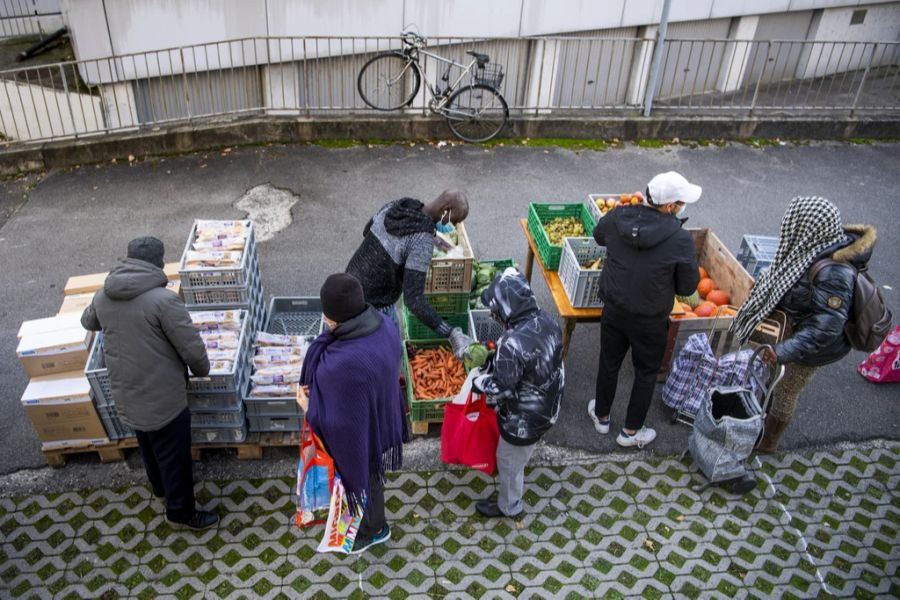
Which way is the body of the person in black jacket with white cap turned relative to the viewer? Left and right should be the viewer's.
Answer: facing away from the viewer and to the right of the viewer

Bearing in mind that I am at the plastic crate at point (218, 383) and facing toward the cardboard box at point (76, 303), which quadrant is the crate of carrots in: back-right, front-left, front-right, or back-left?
back-right

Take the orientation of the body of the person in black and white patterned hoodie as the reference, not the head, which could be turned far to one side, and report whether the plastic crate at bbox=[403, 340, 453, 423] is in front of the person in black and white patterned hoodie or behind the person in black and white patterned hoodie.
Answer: in front

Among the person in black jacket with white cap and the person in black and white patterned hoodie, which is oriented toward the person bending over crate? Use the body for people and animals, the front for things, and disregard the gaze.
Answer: the person in black and white patterned hoodie

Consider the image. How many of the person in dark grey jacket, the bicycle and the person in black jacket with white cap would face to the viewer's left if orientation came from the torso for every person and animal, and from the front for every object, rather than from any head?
1

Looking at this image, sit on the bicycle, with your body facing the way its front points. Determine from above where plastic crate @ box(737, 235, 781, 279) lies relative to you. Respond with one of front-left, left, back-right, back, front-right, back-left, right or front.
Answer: back-left

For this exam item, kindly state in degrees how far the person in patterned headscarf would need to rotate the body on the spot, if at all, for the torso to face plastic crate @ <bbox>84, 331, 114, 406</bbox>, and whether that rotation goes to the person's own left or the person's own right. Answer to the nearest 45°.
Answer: approximately 45° to the person's own left

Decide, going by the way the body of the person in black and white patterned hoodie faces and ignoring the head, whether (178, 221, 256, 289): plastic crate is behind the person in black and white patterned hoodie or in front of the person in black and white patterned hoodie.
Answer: in front

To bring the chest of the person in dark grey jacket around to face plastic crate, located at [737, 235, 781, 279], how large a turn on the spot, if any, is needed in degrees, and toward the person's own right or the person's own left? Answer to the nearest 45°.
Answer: approximately 45° to the person's own right

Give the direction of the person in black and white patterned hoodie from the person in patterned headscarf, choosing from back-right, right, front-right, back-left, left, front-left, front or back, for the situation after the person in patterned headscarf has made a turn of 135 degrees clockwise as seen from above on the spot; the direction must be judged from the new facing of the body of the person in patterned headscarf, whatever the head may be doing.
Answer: back

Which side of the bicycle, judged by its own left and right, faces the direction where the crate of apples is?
left

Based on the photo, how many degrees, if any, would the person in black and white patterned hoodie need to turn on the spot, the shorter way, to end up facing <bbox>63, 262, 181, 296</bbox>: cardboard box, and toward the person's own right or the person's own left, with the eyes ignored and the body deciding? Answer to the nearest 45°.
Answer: approximately 45° to the person's own left

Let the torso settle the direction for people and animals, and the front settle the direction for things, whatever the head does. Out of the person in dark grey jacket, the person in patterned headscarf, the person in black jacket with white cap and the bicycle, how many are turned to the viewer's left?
2

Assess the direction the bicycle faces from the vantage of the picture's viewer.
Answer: facing to the left of the viewer

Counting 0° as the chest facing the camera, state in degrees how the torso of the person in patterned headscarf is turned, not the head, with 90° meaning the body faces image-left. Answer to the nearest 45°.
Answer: approximately 90°

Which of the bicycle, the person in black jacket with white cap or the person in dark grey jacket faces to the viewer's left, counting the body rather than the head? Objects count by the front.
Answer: the bicycle
